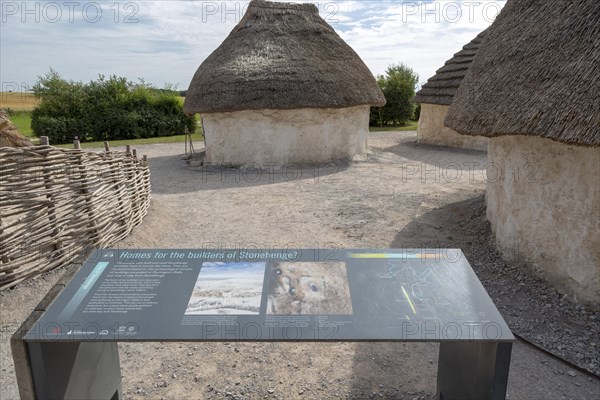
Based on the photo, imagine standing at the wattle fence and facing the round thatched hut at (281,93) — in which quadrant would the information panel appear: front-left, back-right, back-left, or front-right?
back-right

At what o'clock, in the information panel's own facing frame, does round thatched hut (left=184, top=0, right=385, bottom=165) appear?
The round thatched hut is roughly at 6 o'clock from the information panel.

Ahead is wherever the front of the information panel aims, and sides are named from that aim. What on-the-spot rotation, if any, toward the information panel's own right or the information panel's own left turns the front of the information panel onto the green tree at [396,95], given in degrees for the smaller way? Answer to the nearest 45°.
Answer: approximately 180°

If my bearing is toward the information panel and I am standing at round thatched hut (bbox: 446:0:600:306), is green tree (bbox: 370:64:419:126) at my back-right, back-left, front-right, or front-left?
back-right

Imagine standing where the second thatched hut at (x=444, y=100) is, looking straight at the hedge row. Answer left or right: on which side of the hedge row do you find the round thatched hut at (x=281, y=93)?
left

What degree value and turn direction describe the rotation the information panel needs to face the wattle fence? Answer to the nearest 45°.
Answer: approximately 135° to its right

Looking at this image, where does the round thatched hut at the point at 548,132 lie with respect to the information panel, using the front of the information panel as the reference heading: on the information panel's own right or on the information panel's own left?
on the information panel's own left

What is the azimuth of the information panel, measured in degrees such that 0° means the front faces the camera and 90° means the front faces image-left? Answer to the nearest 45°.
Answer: approximately 0°

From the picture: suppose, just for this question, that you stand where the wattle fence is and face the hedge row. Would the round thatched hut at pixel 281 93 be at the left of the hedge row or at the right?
right

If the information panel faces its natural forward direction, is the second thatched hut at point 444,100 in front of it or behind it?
behind
